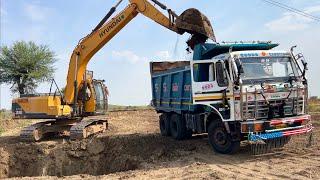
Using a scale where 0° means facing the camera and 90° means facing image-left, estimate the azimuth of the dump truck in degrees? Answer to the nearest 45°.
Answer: approximately 315°

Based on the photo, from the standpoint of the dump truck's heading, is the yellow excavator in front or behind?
behind

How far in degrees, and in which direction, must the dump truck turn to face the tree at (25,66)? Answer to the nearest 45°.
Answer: approximately 180°
